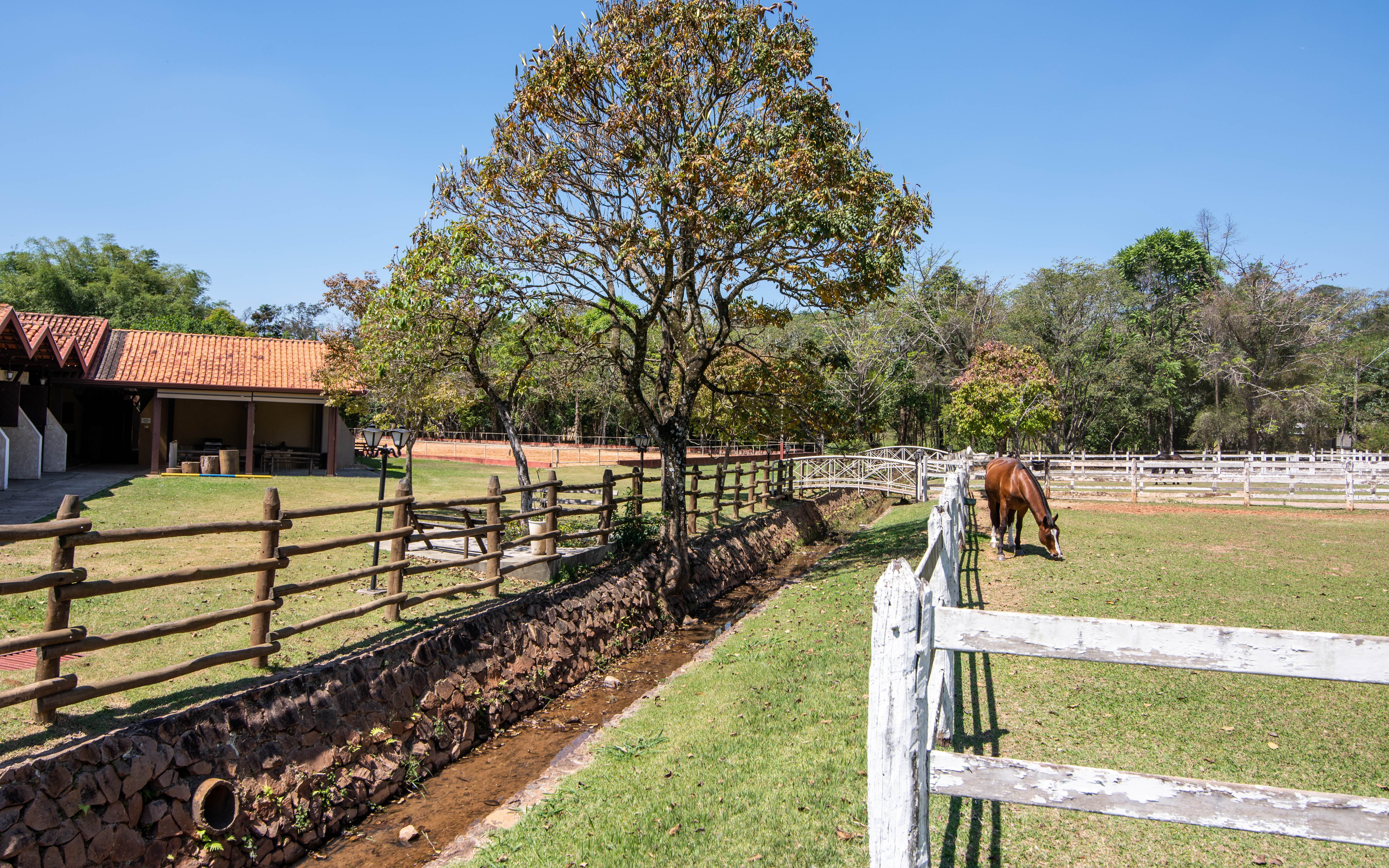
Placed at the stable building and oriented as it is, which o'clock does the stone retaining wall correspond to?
The stone retaining wall is roughly at 12 o'clock from the stable building.

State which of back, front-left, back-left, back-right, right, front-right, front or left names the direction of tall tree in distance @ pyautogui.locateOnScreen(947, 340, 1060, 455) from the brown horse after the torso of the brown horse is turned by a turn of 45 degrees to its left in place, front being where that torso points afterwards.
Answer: left

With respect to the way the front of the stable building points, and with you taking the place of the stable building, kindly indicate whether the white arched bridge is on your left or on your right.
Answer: on your left

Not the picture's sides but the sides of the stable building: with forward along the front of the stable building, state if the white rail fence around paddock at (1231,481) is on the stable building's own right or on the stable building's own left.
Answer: on the stable building's own left

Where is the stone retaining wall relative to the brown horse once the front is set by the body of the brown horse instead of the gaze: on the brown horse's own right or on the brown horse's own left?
on the brown horse's own right

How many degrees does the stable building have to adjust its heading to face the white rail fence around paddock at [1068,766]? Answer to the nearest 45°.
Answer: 0° — it already faces it

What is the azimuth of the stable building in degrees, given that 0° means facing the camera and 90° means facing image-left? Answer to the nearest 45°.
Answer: approximately 0°

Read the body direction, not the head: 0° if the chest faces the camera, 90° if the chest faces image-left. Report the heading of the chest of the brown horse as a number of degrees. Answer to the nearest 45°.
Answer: approximately 315°

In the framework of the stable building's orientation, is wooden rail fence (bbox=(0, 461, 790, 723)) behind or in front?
in front
